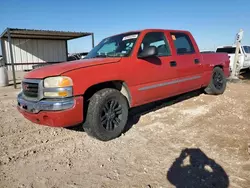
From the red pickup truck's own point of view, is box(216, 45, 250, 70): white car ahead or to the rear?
to the rear

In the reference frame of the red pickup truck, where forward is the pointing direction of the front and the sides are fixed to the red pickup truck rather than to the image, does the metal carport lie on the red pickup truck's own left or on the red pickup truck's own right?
on the red pickup truck's own right

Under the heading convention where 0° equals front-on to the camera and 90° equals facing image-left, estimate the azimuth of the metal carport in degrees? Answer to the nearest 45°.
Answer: approximately 315°

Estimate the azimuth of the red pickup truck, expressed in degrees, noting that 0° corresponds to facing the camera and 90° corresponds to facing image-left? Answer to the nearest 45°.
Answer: approximately 45°
